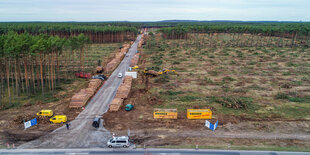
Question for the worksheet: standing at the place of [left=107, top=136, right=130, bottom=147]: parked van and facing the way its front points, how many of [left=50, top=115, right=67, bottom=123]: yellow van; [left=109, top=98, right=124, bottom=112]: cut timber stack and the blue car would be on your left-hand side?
0

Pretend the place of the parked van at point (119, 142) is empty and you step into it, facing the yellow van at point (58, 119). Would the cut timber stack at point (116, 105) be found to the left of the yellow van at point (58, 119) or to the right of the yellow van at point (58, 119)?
right

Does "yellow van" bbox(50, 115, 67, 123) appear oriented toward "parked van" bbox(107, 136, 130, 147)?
no

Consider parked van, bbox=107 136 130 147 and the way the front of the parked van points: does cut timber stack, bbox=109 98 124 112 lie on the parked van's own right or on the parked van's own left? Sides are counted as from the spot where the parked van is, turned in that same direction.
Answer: on the parked van's own right
